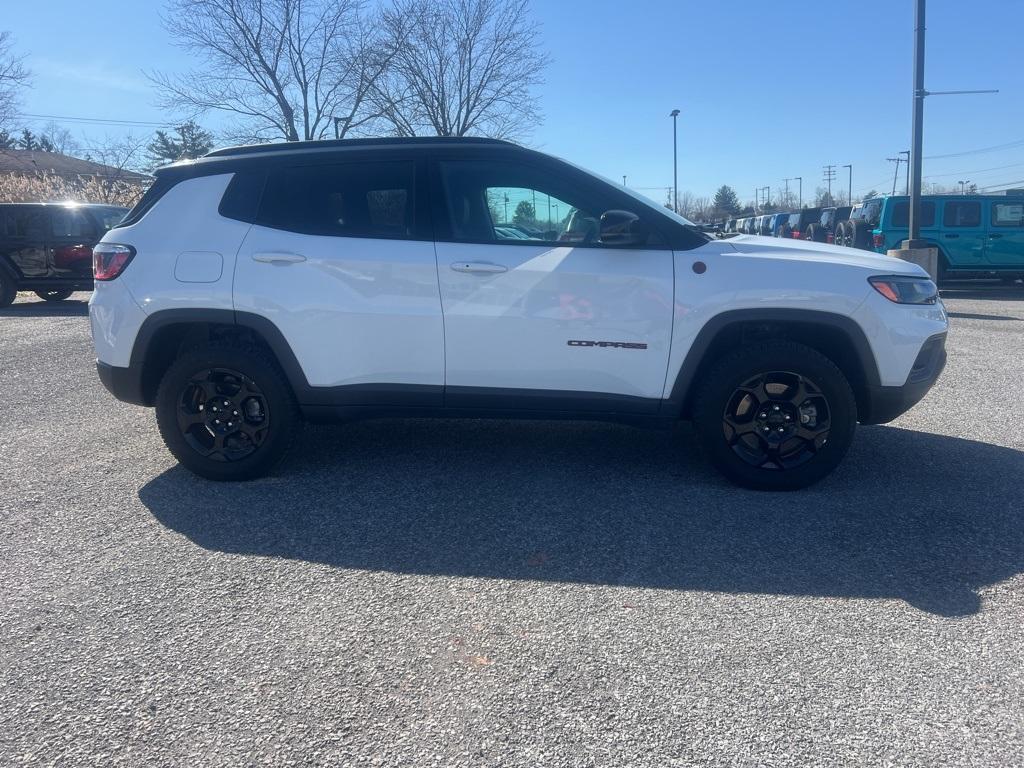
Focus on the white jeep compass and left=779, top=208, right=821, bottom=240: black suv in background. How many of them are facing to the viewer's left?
0

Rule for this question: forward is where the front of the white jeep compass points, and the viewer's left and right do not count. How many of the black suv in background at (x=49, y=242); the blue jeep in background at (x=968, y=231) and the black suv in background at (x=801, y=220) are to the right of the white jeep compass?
0

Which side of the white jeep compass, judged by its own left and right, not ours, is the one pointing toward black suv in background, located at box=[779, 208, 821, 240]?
left

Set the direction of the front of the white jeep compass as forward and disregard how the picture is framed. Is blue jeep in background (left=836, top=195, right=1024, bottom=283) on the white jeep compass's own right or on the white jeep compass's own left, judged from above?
on the white jeep compass's own left

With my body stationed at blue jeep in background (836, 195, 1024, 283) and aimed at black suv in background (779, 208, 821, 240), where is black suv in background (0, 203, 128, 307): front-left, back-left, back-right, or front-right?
back-left

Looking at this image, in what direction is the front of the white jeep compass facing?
to the viewer's right

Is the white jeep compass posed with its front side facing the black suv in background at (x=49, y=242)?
no
